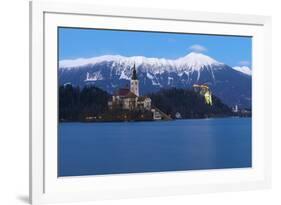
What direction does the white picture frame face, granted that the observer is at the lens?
facing the viewer and to the right of the viewer
